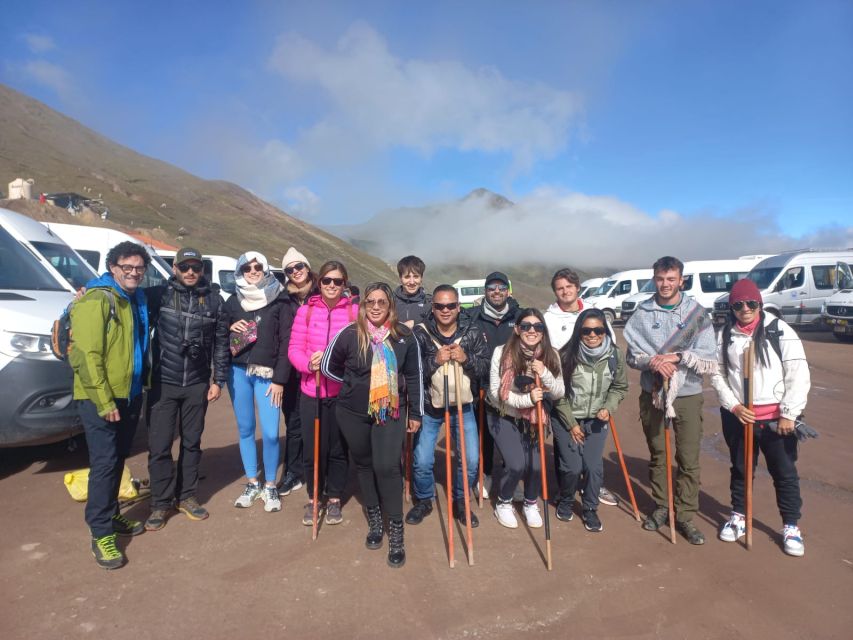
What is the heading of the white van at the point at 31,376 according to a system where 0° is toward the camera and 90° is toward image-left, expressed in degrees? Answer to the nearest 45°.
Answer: approximately 315°

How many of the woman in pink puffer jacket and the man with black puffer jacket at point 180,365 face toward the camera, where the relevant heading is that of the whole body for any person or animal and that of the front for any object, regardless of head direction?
2

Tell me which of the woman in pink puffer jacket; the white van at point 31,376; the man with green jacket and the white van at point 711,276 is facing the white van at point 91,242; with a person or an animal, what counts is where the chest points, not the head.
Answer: the white van at point 711,276

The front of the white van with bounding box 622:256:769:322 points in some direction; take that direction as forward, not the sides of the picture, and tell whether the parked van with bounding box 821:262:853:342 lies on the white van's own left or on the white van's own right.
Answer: on the white van's own left

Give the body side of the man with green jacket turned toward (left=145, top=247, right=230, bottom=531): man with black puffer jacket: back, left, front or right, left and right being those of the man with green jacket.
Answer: left
